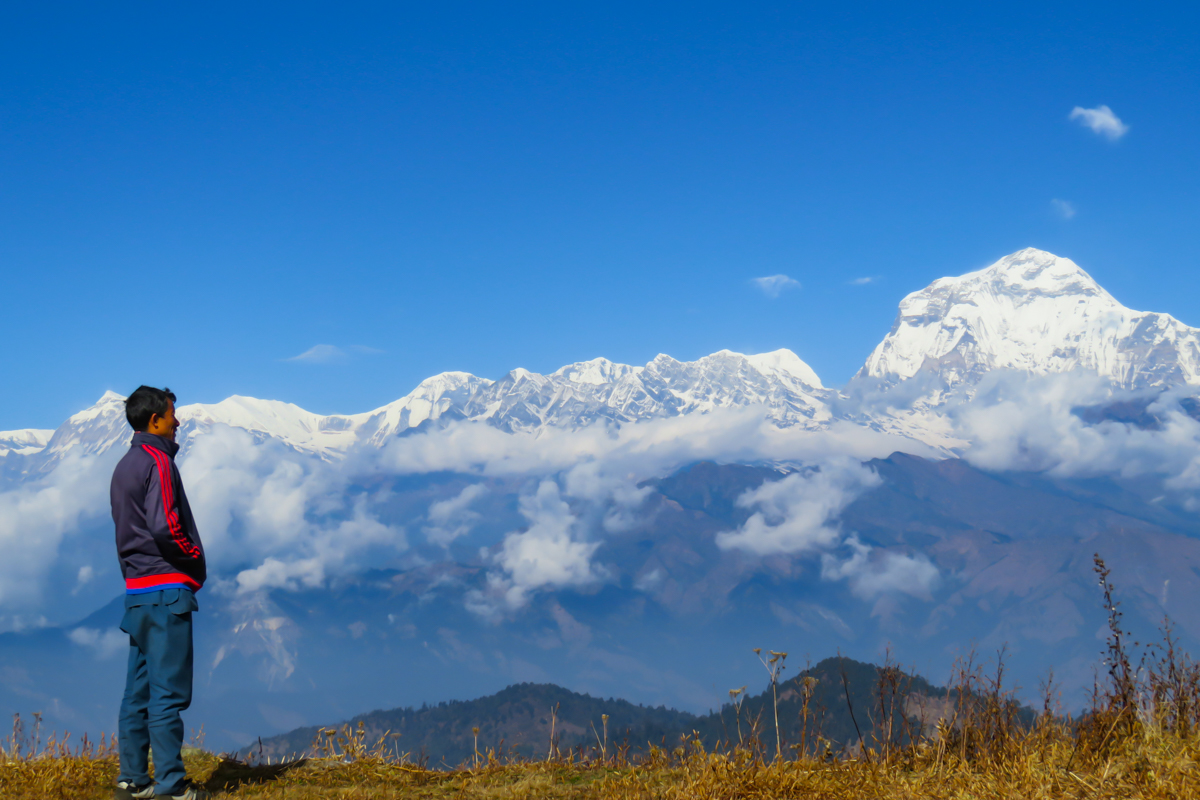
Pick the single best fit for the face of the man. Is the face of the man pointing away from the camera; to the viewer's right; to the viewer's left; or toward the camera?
to the viewer's right

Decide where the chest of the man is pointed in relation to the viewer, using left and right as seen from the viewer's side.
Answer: facing away from the viewer and to the right of the viewer
